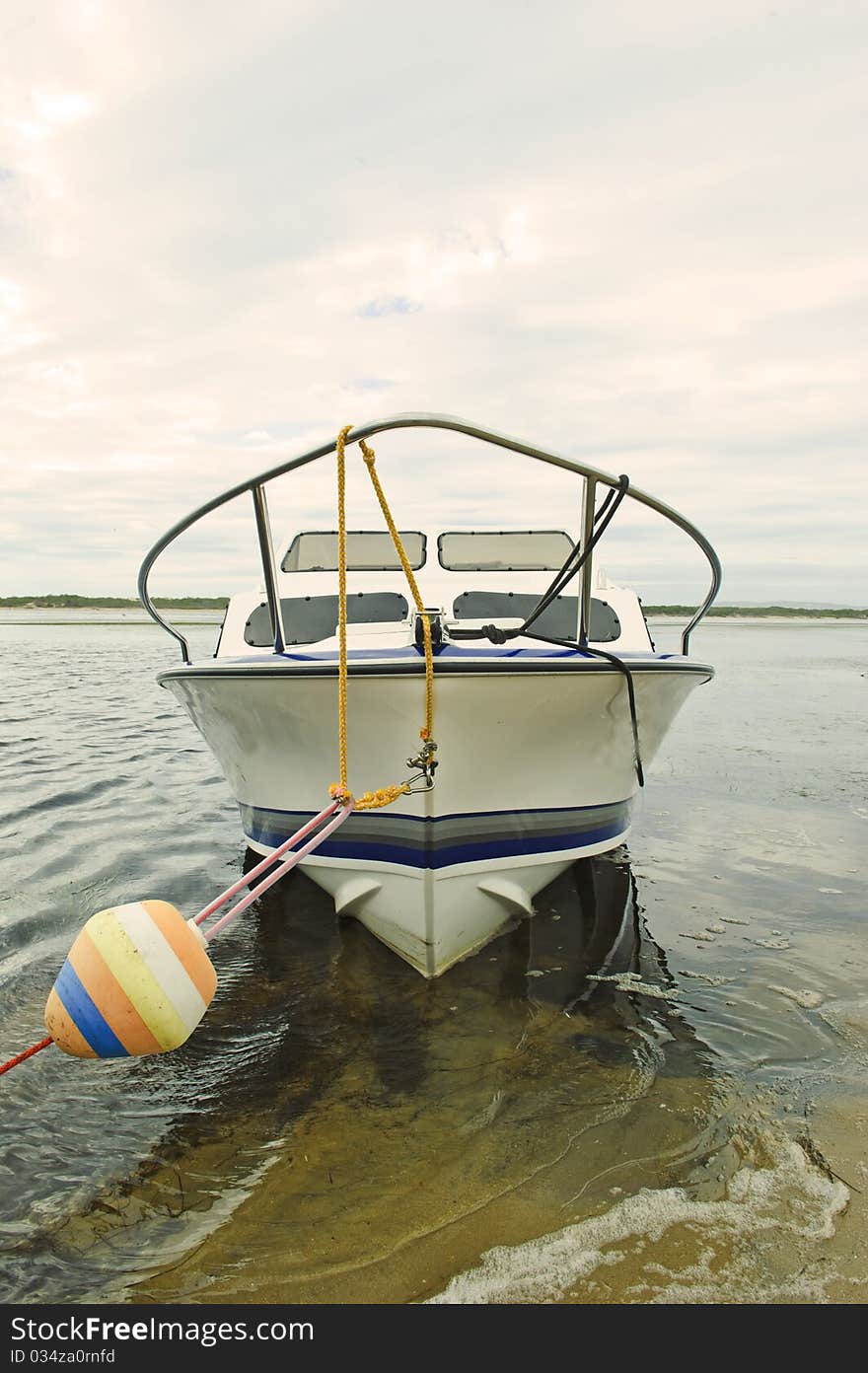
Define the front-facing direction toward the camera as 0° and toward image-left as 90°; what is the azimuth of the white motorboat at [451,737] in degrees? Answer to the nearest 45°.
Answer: approximately 0°

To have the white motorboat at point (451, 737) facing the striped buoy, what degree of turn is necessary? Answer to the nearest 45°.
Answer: approximately 45° to its right
